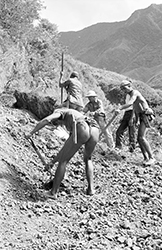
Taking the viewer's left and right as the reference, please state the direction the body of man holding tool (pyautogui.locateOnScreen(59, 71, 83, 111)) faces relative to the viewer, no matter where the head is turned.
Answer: facing away from the viewer and to the left of the viewer

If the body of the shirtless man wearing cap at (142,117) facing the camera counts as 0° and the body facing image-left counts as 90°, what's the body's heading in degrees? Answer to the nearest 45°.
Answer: approximately 90°

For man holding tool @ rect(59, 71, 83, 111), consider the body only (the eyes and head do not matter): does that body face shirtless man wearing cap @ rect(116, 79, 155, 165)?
no

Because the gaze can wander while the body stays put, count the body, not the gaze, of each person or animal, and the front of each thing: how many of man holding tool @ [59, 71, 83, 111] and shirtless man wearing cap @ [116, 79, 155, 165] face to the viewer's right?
0

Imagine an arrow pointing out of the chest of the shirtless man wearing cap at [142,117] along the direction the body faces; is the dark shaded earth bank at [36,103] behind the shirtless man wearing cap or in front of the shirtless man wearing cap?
in front

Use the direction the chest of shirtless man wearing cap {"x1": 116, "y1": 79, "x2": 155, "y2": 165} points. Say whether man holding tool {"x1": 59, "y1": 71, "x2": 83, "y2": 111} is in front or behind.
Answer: in front
